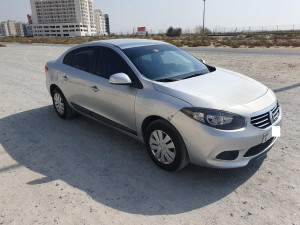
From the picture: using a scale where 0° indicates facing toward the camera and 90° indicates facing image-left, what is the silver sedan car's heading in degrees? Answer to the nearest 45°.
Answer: approximately 315°
